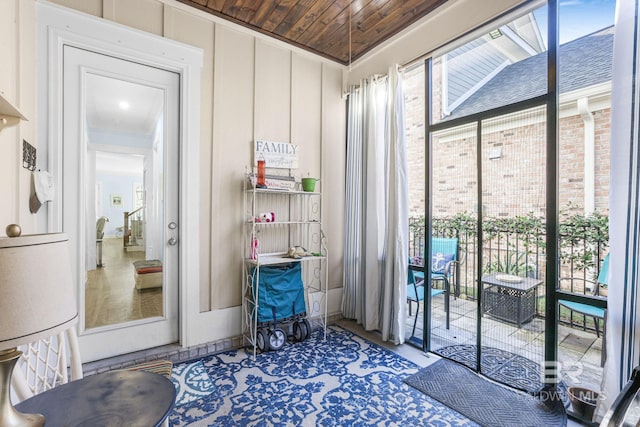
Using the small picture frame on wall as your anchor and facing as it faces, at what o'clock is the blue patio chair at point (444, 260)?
The blue patio chair is roughly at 10 o'clock from the small picture frame on wall.

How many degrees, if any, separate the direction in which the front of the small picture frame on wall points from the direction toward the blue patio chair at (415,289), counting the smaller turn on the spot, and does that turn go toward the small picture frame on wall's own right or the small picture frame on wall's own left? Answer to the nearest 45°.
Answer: approximately 45° to the small picture frame on wall's own left

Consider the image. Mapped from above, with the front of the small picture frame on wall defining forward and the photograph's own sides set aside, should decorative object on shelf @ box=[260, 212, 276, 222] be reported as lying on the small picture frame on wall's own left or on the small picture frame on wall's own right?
on the small picture frame on wall's own left

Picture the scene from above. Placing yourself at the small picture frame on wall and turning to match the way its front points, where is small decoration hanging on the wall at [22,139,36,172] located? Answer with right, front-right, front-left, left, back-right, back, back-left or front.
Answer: front-right

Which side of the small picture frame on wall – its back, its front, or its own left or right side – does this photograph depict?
front

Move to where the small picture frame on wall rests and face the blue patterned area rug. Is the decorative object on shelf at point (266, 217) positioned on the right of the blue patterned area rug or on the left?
left
